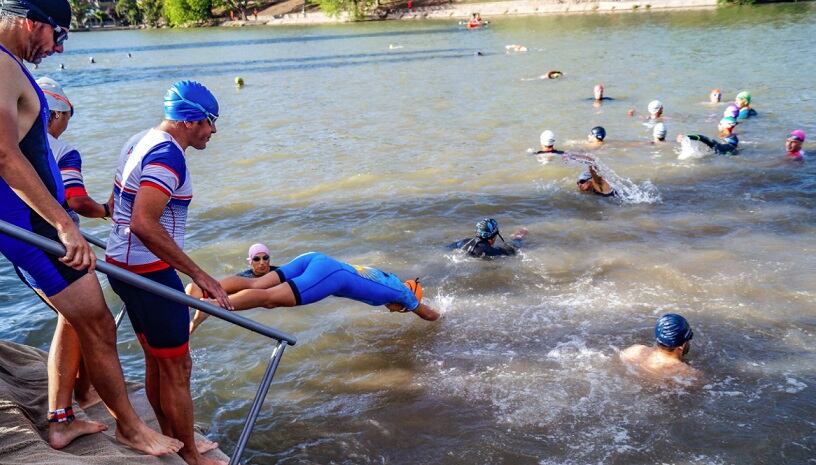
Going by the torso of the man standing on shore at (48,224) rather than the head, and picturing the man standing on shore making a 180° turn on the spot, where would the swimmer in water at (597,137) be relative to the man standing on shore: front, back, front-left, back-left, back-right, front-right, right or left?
back-right

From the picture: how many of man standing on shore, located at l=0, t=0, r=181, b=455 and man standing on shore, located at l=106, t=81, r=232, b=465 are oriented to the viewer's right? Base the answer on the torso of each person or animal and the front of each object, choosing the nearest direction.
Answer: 2

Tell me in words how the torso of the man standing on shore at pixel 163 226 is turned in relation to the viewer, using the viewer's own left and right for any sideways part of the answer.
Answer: facing to the right of the viewer

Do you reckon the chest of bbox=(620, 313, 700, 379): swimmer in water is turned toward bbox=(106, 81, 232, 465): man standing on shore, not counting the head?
no

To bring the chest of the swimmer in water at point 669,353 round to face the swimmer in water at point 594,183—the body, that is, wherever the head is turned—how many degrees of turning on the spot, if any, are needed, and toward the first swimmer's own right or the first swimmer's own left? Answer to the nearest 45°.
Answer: approximately 45° to the first swimmer's own left

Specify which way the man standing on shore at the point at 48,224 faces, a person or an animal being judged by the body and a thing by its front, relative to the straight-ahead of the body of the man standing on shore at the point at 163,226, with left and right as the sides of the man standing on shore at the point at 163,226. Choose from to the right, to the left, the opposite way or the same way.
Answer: the same way

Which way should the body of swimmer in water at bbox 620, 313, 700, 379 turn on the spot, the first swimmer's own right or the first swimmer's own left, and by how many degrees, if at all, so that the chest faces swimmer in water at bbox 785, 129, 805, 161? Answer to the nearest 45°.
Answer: approximately 45° to the first swimmer's own left

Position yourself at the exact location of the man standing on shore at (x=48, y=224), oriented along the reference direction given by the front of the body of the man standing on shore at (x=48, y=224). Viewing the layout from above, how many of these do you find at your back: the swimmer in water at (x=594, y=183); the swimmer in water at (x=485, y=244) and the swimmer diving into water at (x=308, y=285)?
0

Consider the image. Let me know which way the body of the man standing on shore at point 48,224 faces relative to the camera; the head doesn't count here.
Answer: to the viewer's right

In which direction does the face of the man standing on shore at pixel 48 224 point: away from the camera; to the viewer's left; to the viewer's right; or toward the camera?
to the viewer's right

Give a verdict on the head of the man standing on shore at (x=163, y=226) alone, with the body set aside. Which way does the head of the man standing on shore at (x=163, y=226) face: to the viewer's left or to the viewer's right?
to the viewer's right

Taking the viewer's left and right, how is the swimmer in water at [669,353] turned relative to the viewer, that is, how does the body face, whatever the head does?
facing away from the viewer and to the right of the viewer

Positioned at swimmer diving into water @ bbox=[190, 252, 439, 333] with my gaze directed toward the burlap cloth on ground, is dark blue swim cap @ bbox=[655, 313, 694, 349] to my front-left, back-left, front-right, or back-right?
back-left
